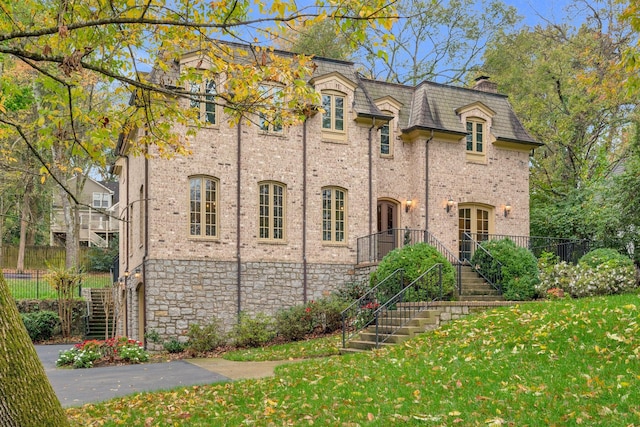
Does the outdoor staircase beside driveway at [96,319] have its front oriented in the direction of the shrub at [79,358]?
yes

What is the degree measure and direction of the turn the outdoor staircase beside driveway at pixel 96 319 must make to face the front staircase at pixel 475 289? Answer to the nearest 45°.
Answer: approximately 45° to its left

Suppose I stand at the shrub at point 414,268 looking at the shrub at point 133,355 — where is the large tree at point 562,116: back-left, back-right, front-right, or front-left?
back-right

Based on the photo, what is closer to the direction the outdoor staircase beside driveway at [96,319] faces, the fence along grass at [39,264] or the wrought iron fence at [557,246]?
the wrought iron fence

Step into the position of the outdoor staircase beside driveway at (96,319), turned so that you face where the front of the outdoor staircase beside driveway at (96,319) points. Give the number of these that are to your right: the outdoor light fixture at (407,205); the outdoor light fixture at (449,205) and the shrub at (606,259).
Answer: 0

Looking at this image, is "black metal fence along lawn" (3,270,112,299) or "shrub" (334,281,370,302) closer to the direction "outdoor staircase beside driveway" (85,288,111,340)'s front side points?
the shrub

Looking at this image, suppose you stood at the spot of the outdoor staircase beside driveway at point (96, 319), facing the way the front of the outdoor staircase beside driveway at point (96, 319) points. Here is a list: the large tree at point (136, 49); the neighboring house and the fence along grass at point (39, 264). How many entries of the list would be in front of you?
1

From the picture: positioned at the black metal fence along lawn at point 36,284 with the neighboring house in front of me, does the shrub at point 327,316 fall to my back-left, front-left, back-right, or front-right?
back-right

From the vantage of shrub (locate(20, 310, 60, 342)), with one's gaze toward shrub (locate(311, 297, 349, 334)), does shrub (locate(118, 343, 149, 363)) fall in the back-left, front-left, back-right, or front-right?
front-right

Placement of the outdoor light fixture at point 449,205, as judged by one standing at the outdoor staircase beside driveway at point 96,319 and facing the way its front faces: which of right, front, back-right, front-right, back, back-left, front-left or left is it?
front-left

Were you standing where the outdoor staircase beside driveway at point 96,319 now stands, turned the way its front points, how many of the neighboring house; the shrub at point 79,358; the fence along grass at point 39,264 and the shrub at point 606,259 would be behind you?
2

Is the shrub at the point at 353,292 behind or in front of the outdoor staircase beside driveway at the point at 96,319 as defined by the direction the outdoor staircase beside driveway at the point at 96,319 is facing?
in front

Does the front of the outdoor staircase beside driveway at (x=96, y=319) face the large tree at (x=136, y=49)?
yes

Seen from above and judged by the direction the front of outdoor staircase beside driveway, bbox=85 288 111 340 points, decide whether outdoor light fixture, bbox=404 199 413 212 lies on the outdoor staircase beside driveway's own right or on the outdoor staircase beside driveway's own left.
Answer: on the outdoor staircase beside driveway's own left

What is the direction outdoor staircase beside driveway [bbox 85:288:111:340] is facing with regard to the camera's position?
facing the viewer
